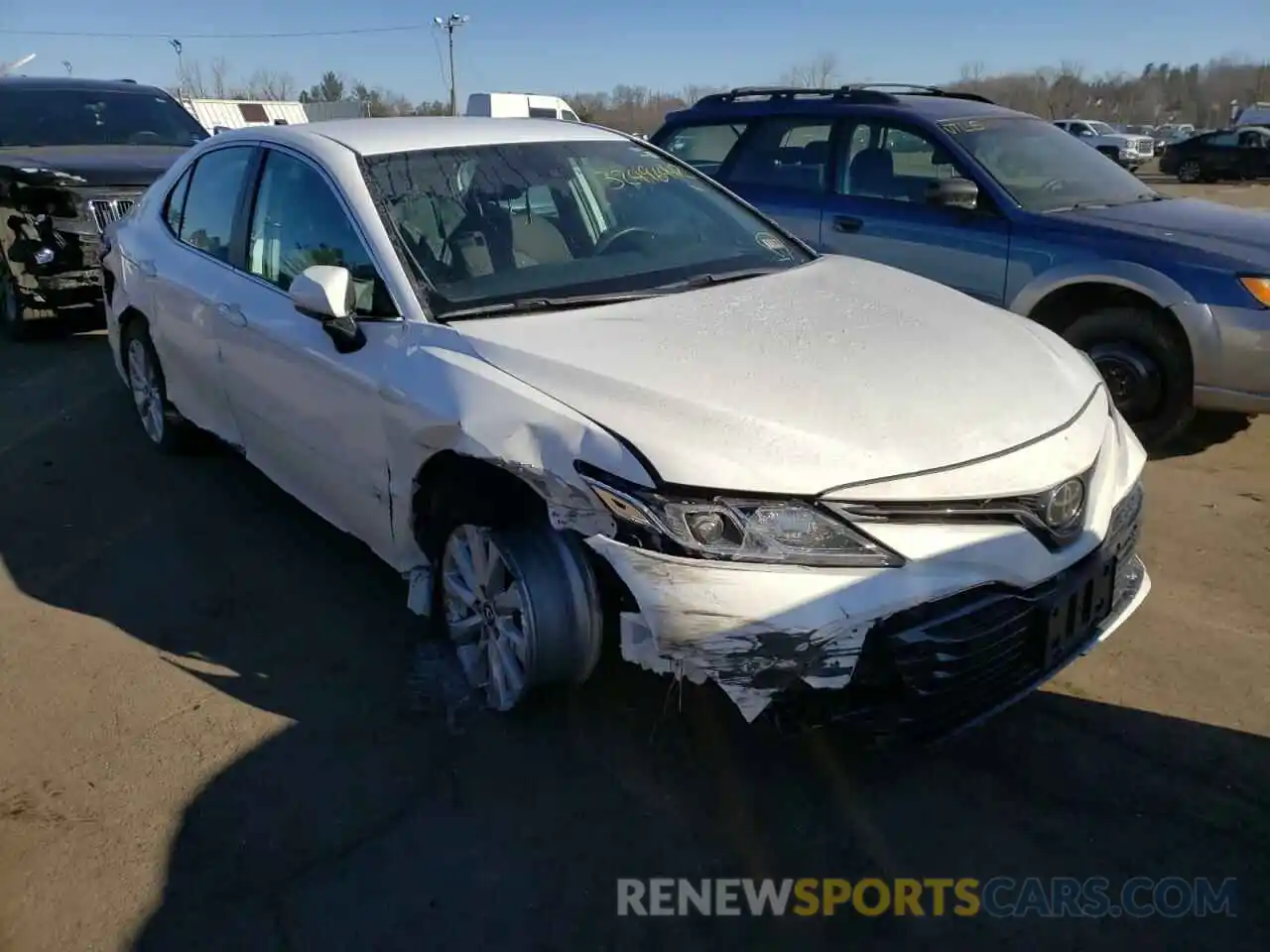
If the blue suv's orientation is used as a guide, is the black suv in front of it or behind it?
behind

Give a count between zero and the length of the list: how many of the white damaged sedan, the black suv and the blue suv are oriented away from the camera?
0

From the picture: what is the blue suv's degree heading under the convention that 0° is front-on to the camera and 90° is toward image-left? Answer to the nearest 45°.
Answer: approximately 315°

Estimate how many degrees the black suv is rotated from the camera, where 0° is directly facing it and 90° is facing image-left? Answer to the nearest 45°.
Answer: approximately 315°

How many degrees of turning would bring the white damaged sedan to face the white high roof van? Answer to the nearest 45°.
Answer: approximately 135° to its left

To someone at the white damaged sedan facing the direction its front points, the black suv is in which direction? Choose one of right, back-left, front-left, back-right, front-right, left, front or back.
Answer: back

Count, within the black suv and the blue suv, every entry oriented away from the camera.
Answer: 0

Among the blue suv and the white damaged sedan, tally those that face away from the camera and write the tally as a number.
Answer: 0

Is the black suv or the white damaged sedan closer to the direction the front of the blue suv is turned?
the white damaged sedan

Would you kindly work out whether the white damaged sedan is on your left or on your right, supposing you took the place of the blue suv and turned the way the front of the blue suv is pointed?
on your right
